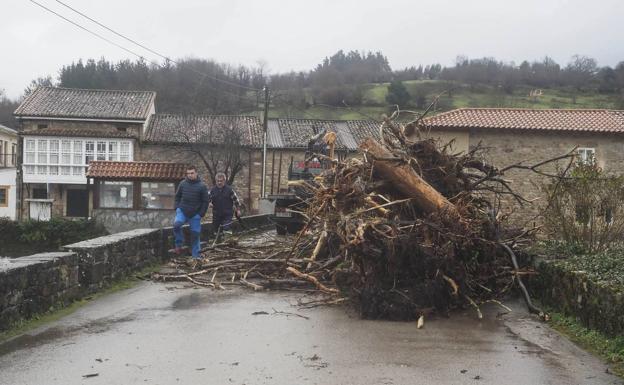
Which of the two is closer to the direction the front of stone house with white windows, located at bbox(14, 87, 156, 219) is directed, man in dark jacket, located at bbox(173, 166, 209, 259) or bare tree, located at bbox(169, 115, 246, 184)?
the man in dark jacket

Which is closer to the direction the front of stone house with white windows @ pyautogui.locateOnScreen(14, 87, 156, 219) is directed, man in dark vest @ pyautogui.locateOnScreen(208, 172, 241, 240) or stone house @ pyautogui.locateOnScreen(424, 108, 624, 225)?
the man in dark vest

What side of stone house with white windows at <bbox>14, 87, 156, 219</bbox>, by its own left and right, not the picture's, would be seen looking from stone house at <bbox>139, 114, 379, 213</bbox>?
left

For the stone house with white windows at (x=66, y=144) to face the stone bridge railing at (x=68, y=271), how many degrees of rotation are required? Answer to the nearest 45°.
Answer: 0° — it already faces it

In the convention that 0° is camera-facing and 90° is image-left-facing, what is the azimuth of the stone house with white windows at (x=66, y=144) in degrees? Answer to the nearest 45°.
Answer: approximately 0°

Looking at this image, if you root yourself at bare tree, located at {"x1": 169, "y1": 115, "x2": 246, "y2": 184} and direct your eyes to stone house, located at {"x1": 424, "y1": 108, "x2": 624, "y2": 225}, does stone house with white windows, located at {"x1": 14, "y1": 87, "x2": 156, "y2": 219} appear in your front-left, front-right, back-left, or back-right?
back-right

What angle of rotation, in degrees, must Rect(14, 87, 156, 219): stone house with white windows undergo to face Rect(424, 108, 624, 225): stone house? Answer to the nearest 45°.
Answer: approximately 45° to its left
